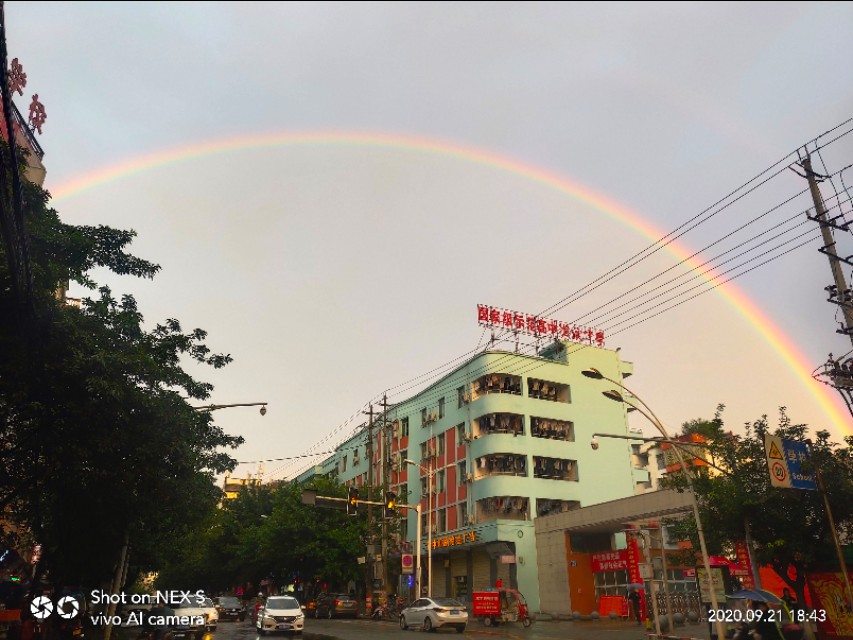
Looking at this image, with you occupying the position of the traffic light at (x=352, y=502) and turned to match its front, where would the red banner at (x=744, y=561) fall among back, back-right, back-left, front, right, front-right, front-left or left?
left

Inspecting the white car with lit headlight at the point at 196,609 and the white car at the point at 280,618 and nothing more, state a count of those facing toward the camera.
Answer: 2

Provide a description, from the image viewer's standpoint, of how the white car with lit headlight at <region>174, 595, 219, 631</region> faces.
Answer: facing the viewer

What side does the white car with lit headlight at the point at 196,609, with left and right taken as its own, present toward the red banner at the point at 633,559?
left

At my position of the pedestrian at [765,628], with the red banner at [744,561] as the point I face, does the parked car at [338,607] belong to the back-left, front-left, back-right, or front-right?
front-left

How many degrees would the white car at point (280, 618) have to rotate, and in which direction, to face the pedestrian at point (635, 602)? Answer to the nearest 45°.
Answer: approximately 90° to its left

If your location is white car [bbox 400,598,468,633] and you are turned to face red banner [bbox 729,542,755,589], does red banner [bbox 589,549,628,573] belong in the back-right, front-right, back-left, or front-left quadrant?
front-left

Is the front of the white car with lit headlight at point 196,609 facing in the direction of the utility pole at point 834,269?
no

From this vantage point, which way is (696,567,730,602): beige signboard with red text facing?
toward the camera

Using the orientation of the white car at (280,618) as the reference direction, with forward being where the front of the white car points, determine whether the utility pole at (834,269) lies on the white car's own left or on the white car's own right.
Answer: on the white car's own left

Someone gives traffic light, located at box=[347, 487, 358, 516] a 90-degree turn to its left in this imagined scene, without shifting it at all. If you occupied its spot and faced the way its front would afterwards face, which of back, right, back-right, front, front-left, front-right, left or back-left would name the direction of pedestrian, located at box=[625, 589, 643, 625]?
front

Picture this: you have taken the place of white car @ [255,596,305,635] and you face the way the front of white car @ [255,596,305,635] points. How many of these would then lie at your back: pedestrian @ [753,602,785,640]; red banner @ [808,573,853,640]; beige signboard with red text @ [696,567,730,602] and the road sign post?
0

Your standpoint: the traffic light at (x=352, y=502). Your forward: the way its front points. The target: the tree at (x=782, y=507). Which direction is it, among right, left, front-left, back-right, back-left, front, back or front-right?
front-left
